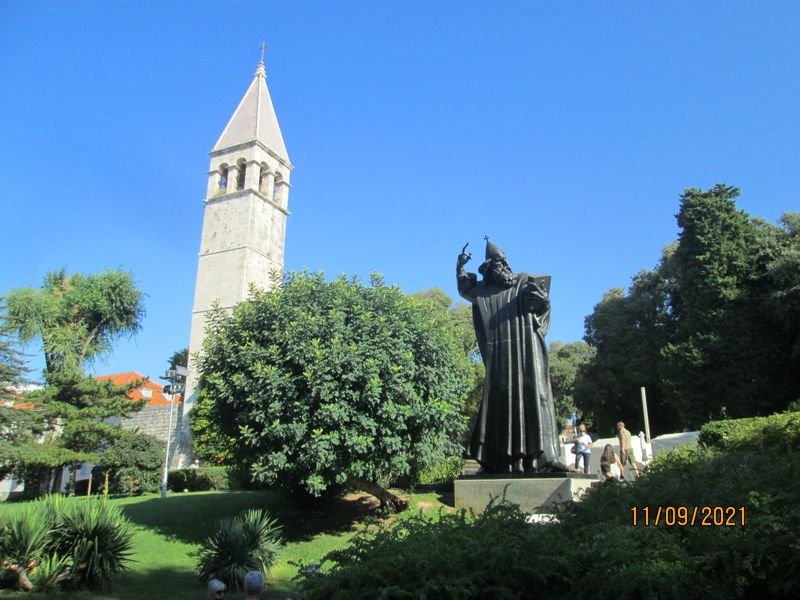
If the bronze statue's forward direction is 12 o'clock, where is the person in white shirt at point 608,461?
The person in white shirt is roughly at 8 o'clock from the bronze statue.

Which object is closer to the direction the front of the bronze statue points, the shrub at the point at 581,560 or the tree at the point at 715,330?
the shrub

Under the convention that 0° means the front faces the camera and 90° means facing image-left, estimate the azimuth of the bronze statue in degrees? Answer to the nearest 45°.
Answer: approximately 315°

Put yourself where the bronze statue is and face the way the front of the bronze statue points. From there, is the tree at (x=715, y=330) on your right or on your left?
on your left

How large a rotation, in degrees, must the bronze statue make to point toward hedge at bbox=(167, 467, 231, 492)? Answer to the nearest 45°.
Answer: approximately 180°

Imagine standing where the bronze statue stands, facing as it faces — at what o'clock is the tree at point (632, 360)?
The tree is roughly at 8 o'clock from the bronze statue.

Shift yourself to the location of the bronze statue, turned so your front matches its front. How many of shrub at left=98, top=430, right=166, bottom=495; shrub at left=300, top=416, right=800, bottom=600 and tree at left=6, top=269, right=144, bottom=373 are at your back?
2

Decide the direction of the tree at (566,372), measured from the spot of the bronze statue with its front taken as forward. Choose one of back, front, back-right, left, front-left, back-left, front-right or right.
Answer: back-left

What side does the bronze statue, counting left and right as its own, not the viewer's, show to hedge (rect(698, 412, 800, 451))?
left
